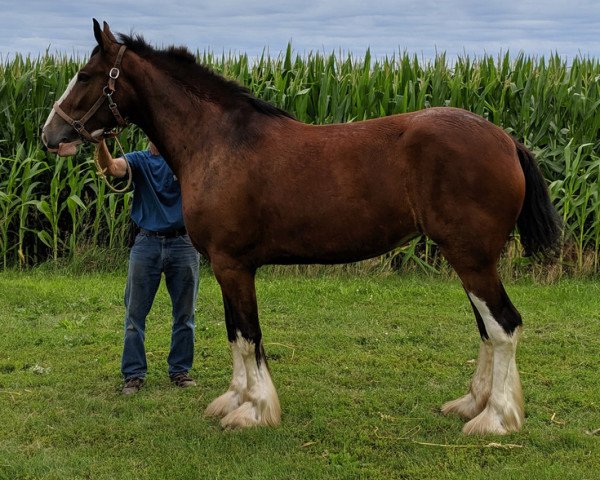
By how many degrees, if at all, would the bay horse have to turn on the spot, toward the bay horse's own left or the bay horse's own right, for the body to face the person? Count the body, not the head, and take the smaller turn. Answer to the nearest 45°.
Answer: approximately 45° to the bay horse's own right

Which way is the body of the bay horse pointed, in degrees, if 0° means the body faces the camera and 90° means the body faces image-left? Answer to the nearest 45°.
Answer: approximately 90°

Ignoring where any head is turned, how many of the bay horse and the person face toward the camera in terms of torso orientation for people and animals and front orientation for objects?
1

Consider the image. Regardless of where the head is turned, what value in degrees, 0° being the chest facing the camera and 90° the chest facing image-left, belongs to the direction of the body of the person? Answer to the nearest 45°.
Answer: approximately 0°

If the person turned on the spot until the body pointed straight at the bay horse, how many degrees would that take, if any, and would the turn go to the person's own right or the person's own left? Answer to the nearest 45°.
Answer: approximately 45° to the person's own left
